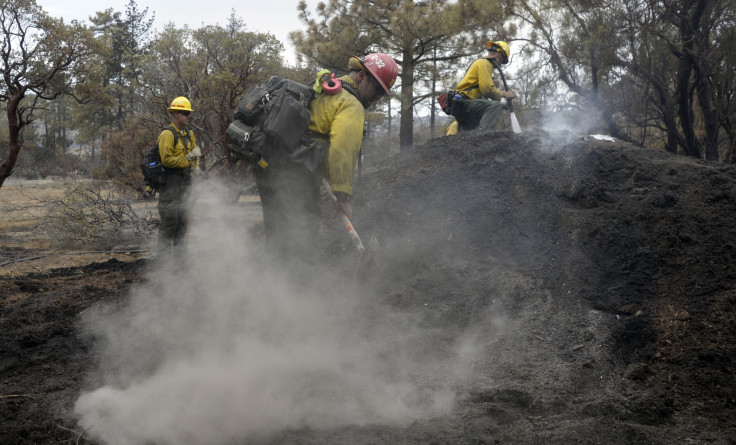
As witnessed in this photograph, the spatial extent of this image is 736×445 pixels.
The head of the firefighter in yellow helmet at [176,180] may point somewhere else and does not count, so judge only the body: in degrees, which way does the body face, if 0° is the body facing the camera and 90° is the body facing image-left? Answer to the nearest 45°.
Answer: approximately 315°

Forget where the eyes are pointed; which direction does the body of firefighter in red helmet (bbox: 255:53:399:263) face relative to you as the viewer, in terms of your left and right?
facing to the right of the viewer

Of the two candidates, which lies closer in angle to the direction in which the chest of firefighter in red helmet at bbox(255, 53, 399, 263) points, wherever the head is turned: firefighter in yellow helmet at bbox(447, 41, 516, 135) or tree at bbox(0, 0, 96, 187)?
the firefighter in yellow helmet

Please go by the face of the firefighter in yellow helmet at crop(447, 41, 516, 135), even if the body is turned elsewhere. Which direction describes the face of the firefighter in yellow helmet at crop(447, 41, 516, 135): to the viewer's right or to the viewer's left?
to the viewer's right

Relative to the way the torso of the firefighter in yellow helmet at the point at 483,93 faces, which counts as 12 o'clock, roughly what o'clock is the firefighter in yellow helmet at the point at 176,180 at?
the firefighter in yellow helmet at the point at 176,180 is roughly at 5 o'clock from the firefighter in yellow helmet at the point at 483,93.

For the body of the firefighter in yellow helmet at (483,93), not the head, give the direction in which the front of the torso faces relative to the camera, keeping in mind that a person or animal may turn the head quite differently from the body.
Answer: to the viewer's right

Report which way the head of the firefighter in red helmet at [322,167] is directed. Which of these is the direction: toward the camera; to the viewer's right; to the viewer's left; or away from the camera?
to the viewer's right

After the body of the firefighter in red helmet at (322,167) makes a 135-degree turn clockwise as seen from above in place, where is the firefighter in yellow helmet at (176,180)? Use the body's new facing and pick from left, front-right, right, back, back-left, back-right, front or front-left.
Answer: right

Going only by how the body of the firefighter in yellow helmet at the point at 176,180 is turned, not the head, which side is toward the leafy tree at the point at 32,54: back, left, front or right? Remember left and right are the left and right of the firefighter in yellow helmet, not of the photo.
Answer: back

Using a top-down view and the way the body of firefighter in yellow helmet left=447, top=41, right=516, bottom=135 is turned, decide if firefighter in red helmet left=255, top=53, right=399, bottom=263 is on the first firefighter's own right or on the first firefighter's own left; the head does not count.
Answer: on the first firefighter's own right

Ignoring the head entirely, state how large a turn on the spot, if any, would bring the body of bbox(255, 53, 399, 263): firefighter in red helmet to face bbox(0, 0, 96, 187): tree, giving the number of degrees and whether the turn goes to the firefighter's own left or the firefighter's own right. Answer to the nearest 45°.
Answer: approximately 135° to the firefighter's own left

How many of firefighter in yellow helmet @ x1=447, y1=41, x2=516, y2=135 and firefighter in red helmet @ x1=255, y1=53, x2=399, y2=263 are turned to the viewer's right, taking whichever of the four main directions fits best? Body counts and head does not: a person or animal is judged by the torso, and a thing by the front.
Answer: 2
